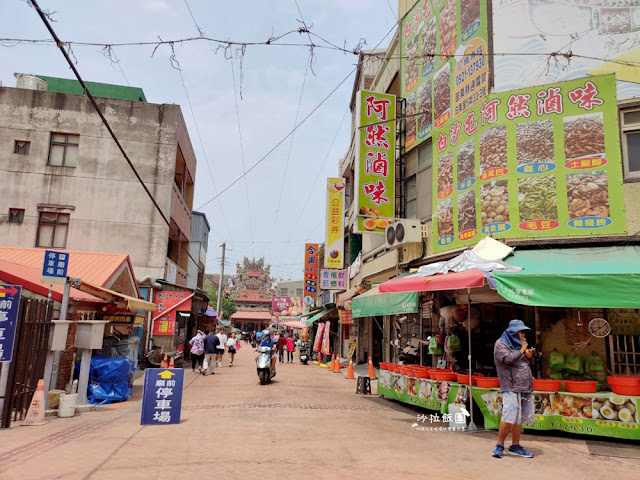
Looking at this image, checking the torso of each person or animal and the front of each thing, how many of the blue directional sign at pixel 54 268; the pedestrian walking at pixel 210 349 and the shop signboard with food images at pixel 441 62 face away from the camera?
1

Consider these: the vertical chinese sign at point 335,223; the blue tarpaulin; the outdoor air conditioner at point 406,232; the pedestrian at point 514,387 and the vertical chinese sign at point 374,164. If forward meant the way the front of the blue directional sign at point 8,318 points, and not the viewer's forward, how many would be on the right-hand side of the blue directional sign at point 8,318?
0

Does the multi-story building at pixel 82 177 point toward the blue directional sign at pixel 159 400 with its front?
no

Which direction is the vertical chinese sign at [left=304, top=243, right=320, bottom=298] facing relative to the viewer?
toward the camera

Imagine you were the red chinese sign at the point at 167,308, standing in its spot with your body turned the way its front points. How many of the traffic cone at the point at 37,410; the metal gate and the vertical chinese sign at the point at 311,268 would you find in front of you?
2

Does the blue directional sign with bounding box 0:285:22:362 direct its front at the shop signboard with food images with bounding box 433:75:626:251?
no

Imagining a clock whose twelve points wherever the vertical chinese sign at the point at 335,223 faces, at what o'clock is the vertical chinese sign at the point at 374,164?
the vertical chinese sign at the point at 374,164 is roughly at 12 o'clock from the vertical chinese sign at the point at 335,223.

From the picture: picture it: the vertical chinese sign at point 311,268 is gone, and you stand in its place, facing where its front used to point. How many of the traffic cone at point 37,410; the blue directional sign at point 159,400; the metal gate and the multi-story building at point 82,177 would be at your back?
0

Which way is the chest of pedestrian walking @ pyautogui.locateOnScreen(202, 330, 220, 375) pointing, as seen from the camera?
away from the camera

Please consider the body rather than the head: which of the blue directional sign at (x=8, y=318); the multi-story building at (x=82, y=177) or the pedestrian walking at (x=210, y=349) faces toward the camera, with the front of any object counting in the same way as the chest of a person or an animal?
the blue directional sign

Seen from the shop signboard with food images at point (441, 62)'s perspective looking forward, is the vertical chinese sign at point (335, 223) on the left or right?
on its right

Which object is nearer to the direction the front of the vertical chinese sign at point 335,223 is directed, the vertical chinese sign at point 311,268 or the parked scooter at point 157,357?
the parked scooter
